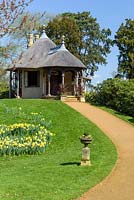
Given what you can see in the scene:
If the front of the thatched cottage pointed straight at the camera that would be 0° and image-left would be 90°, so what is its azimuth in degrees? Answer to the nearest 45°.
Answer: approximately 315°
